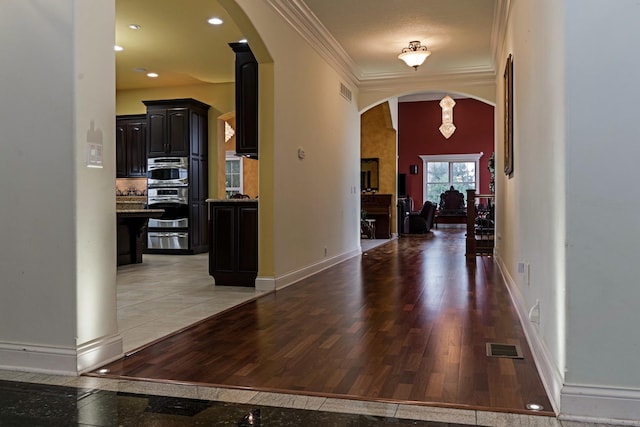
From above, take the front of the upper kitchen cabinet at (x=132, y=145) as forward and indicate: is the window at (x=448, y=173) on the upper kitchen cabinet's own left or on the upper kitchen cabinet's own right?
on the upper kitchen cabinet's own left

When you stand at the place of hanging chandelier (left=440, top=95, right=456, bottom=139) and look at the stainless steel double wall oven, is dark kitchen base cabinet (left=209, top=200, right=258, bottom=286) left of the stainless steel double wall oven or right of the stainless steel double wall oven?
left

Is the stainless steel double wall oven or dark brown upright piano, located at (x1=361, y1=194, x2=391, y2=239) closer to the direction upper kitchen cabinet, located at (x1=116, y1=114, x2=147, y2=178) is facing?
the stainless steel double wall oven
